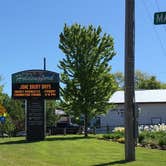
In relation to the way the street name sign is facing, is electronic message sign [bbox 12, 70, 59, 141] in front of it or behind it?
behind

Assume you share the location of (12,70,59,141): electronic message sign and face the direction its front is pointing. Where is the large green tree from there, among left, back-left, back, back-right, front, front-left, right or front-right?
back-left

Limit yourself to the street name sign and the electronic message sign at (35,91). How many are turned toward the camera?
2

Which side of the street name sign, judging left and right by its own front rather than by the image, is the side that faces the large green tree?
back

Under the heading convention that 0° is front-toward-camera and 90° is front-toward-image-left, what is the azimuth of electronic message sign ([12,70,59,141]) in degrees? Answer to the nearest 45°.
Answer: approximately 0°

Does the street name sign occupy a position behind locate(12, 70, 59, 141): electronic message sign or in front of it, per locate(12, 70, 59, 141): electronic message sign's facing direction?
in front
